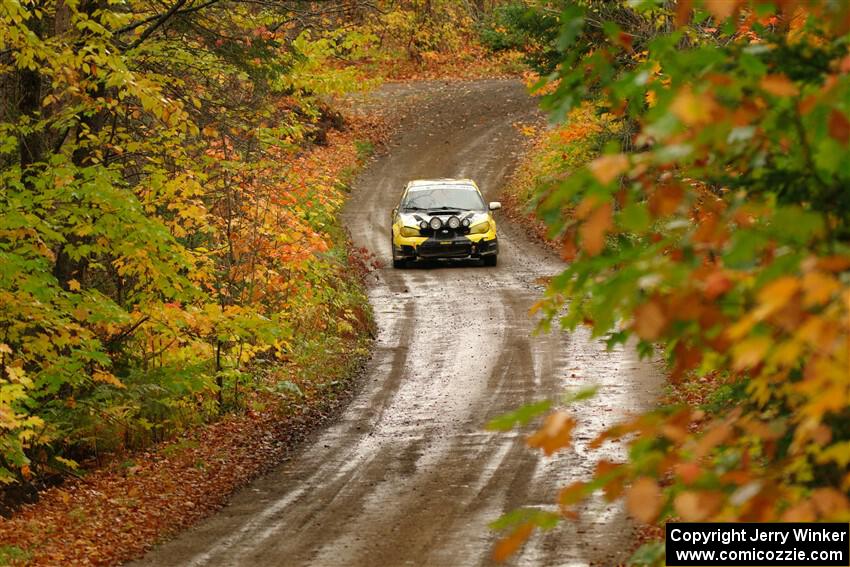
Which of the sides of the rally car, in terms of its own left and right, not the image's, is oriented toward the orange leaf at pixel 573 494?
front

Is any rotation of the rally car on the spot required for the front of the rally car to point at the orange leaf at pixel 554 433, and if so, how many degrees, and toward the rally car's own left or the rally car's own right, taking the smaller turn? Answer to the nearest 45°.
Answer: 0° — it already faces it

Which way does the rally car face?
toward the camera
